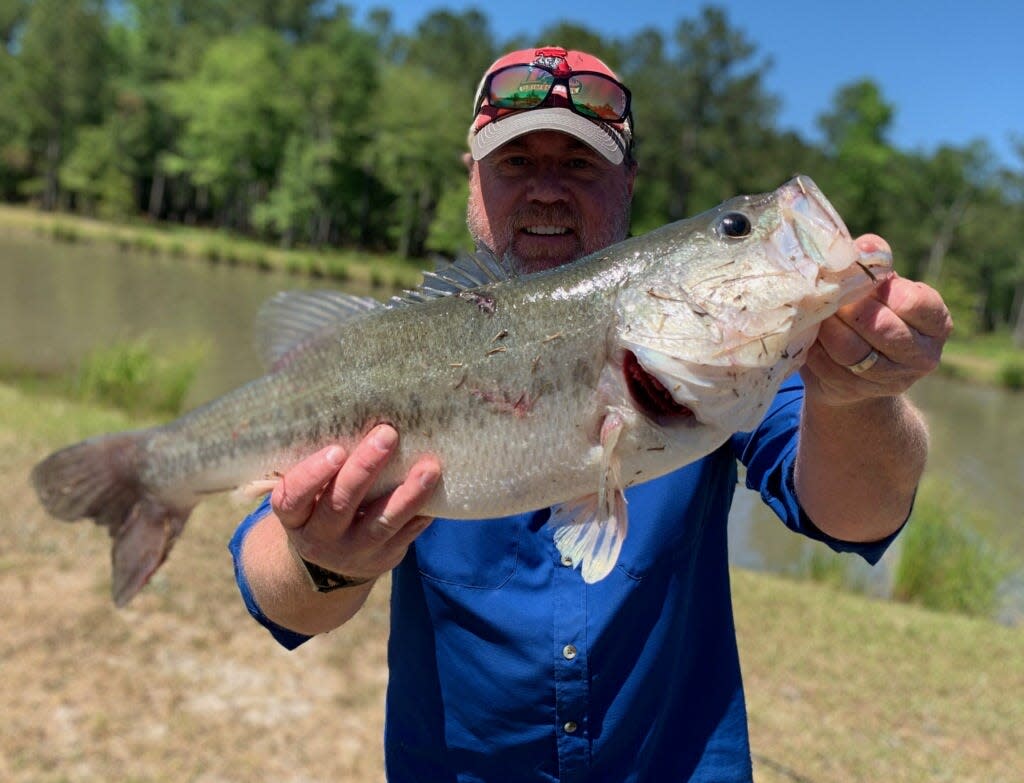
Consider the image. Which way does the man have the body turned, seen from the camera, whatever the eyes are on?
toward the camera

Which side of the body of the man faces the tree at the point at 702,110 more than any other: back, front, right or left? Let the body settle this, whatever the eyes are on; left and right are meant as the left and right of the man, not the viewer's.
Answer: back

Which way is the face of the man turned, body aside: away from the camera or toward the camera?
toward the camera

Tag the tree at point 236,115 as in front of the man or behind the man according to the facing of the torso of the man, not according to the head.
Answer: behind

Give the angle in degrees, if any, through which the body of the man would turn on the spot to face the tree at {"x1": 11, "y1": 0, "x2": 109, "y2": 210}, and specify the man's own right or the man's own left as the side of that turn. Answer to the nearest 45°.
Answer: approximately 135° to the man's own right
